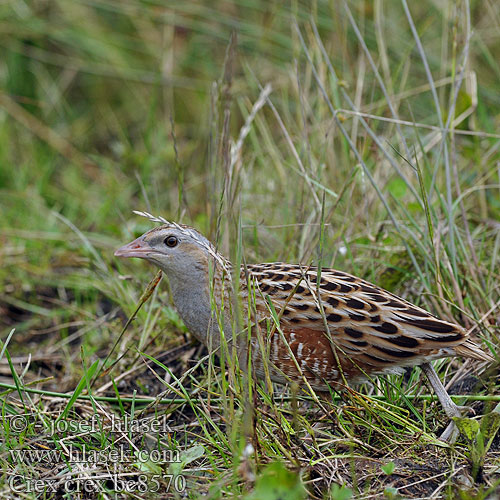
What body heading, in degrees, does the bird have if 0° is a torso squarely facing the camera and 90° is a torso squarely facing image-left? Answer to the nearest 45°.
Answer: approximately 90°
